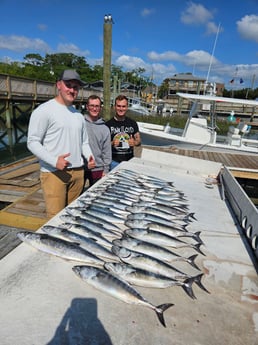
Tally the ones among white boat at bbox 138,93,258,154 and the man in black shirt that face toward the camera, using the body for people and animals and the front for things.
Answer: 1

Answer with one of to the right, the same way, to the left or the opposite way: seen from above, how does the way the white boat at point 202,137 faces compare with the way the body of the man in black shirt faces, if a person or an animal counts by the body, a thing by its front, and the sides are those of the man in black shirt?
to the right

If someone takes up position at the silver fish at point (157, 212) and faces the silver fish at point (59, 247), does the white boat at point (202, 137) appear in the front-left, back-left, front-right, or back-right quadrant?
back-right

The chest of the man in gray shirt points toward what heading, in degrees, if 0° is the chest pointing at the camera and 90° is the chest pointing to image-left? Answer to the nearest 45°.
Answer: approximately 315°

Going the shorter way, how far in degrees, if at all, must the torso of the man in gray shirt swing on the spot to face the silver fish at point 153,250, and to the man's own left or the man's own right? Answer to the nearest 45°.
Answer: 0° — they already face it

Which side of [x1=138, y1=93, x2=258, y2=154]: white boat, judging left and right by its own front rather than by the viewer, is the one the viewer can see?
left

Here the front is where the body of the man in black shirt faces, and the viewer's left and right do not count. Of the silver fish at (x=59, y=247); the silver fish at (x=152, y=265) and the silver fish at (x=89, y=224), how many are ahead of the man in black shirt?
3

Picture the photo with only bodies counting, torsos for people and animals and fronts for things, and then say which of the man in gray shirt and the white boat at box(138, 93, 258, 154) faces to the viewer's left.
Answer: the white boat

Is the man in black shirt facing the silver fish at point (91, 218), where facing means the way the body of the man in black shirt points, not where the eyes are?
yes

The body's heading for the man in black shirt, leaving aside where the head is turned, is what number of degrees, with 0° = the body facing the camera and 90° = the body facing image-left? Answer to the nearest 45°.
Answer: approximately 0°

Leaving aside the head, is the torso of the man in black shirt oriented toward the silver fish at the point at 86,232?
yes
